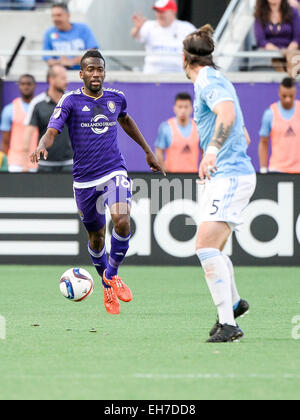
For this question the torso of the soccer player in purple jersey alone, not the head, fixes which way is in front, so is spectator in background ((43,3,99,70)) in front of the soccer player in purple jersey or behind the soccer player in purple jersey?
behind

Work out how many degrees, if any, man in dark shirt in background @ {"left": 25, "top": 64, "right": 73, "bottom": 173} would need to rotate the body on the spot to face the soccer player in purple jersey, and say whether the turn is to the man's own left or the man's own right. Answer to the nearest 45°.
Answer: approximately 45° to the man's own right

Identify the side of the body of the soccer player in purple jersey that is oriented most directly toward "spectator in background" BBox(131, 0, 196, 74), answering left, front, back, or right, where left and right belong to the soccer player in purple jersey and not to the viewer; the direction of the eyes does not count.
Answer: back

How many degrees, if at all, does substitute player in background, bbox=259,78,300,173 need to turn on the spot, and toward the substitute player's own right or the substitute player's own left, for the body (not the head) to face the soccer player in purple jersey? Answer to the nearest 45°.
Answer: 0° — they already face them

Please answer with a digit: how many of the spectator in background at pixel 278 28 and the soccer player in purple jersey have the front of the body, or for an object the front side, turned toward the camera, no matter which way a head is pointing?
2

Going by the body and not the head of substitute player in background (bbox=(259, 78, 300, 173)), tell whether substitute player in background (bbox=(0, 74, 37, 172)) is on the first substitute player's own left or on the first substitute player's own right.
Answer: on the first substitute player's own right

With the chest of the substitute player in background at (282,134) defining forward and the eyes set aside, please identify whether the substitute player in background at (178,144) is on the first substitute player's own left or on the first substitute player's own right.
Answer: on the first substitute player's own right
